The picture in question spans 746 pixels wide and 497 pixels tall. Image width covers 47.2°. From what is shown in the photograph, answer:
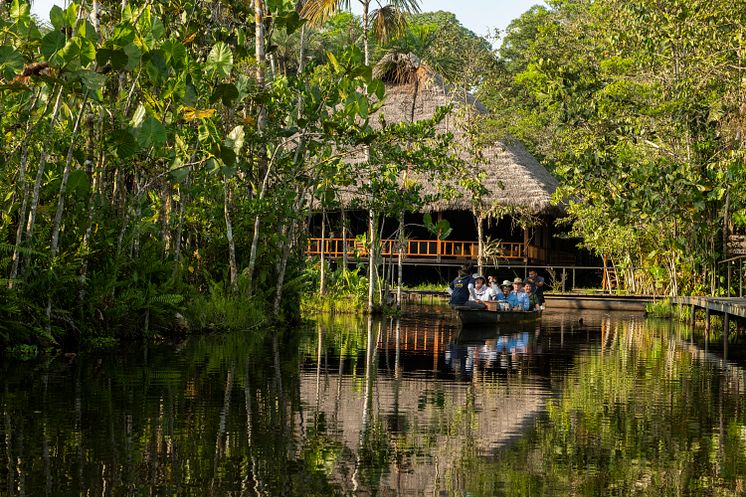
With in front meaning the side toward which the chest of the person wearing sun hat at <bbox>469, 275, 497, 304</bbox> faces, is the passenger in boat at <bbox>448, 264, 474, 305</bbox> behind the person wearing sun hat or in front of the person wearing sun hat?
in front

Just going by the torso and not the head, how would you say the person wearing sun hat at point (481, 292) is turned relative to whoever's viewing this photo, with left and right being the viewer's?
facing the viewer and to the left of the viewer

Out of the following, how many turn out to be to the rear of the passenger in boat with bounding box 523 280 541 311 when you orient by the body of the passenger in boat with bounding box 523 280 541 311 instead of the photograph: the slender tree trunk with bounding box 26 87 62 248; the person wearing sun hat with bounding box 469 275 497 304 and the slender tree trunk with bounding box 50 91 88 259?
0

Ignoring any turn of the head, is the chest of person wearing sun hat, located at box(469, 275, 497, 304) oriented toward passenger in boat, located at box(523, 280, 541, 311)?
no

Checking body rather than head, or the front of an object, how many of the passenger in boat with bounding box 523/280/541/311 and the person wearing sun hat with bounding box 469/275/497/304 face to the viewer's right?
0

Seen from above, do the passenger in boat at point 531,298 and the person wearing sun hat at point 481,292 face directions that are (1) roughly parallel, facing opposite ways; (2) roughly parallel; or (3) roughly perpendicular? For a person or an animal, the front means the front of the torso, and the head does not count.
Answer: roughly parallel
